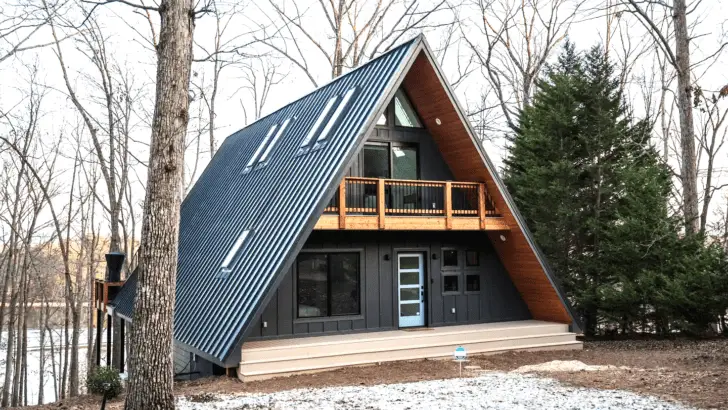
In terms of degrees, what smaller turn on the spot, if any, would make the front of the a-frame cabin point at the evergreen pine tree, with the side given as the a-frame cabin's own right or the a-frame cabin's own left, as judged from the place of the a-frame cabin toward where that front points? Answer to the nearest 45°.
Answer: approximately 90° to the a-frame cabin's own left

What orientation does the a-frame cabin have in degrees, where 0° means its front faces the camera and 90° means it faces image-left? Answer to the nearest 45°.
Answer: approximately 315°
